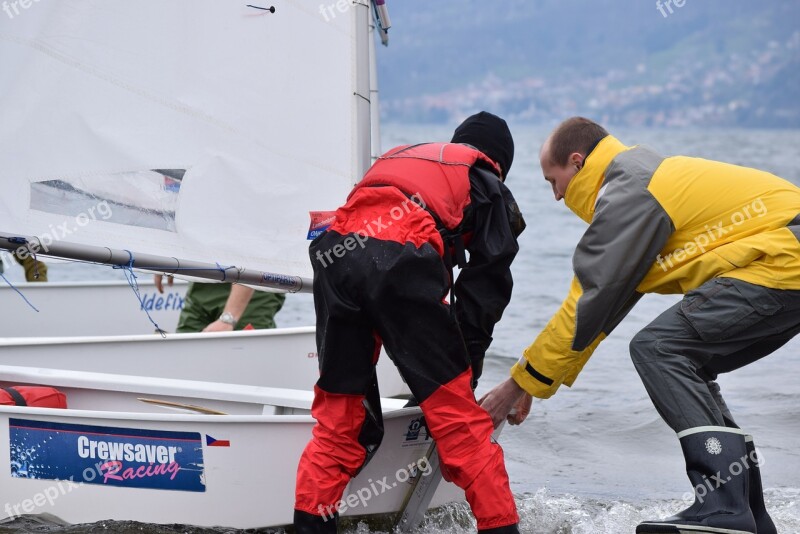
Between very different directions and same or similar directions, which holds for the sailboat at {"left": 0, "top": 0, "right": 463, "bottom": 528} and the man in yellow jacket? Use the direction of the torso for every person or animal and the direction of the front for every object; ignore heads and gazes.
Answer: very different directions

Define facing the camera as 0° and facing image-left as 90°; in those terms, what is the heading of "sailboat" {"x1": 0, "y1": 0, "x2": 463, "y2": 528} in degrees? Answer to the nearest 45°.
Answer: approximately 270°

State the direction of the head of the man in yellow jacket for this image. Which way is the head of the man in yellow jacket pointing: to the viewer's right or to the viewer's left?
to the viewer's left

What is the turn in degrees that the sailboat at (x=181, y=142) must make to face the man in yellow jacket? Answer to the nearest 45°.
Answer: approximately 45° to its right

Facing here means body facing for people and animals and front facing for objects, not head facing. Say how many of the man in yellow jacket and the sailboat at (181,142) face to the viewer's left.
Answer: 1

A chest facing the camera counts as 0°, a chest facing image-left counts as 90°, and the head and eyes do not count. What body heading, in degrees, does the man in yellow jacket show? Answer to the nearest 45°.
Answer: approximately 90°

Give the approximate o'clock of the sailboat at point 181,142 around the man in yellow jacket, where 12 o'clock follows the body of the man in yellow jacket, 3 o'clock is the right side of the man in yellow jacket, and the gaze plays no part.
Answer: The sailboat is roughly at 1 o'clock from the man in yellow jacket.
